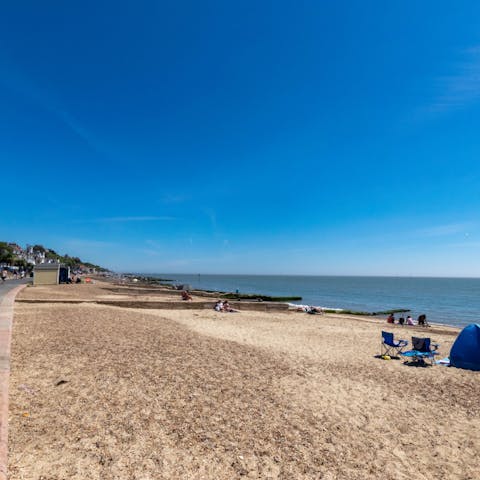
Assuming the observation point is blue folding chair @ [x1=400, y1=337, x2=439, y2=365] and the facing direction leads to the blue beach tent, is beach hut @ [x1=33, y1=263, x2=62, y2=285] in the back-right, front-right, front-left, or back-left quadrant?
back-left

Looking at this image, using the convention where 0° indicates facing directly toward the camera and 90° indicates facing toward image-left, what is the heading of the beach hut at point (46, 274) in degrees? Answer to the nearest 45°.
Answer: approximately 270°

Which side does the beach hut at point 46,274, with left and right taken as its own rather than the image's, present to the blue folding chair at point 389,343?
right

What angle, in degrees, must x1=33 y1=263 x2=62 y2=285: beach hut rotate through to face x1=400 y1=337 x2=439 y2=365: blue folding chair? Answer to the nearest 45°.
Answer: approximately 90° to its right

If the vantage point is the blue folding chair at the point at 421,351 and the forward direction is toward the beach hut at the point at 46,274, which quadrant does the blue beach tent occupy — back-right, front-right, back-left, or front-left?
back-right

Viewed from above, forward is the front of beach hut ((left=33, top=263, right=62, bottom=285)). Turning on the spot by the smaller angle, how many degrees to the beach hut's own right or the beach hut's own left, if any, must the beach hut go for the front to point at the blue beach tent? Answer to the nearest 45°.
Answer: approximately 90° to the beach hut's own right
